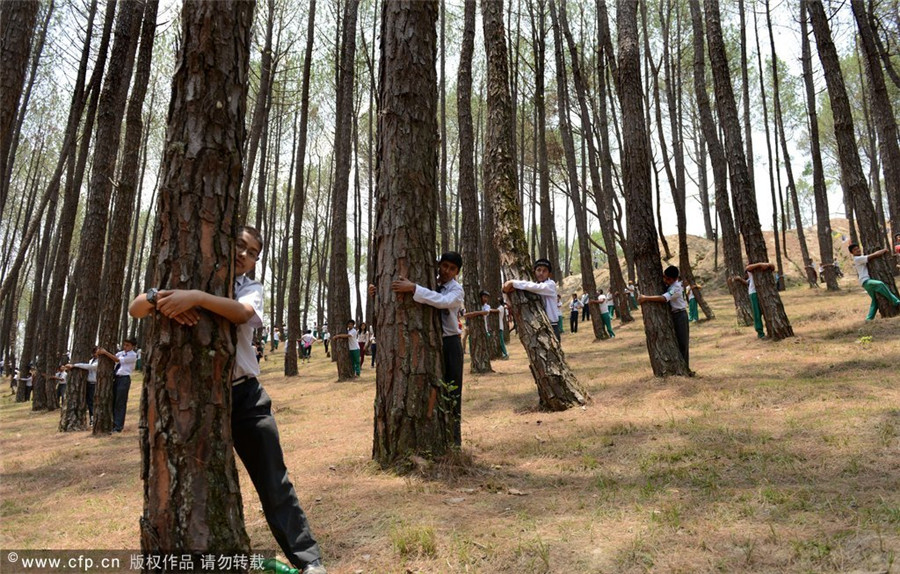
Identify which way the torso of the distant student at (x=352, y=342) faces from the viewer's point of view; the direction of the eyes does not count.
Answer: to the viewer's left

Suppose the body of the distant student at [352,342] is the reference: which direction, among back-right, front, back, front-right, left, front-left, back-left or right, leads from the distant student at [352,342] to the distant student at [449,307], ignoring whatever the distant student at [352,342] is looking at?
left

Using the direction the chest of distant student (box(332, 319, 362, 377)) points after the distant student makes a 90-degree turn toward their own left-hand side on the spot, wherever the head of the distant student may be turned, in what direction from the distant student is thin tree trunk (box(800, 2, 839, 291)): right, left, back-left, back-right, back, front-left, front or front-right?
left

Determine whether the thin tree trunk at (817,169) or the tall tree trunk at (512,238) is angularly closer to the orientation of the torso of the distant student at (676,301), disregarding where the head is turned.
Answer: the tall tree trunk

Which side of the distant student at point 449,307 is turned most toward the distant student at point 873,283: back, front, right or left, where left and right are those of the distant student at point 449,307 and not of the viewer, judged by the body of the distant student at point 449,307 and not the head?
back

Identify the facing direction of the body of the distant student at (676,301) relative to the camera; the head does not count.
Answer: to the viewer's left
